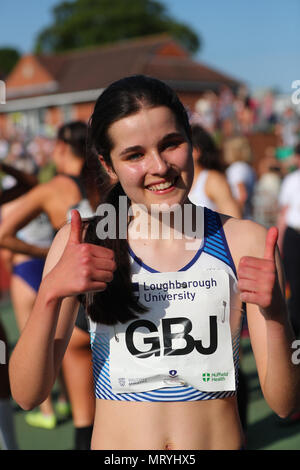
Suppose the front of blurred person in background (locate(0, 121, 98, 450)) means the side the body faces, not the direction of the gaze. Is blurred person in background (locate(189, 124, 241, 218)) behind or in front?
in front

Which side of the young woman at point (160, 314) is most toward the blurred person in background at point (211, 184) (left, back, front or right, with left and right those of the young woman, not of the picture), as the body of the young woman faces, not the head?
back

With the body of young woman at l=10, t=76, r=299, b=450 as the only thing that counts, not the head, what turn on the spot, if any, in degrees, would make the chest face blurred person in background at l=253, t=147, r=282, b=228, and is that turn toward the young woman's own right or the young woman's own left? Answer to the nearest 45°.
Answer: approximately 180°

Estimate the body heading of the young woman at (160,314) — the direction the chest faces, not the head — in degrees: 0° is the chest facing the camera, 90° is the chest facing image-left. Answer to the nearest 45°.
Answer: approximately 0°

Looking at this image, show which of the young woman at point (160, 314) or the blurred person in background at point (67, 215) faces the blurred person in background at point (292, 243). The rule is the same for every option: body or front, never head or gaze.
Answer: the blurred person in background at point (67, 215)

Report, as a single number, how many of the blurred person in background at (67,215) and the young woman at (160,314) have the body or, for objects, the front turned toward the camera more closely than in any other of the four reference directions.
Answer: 1

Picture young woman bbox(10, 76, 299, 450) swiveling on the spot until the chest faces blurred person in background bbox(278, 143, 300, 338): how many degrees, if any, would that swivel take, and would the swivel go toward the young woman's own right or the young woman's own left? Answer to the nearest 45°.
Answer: approximately 180°

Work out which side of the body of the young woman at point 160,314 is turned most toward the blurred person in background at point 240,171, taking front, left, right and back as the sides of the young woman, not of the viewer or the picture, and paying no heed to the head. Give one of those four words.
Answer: back
